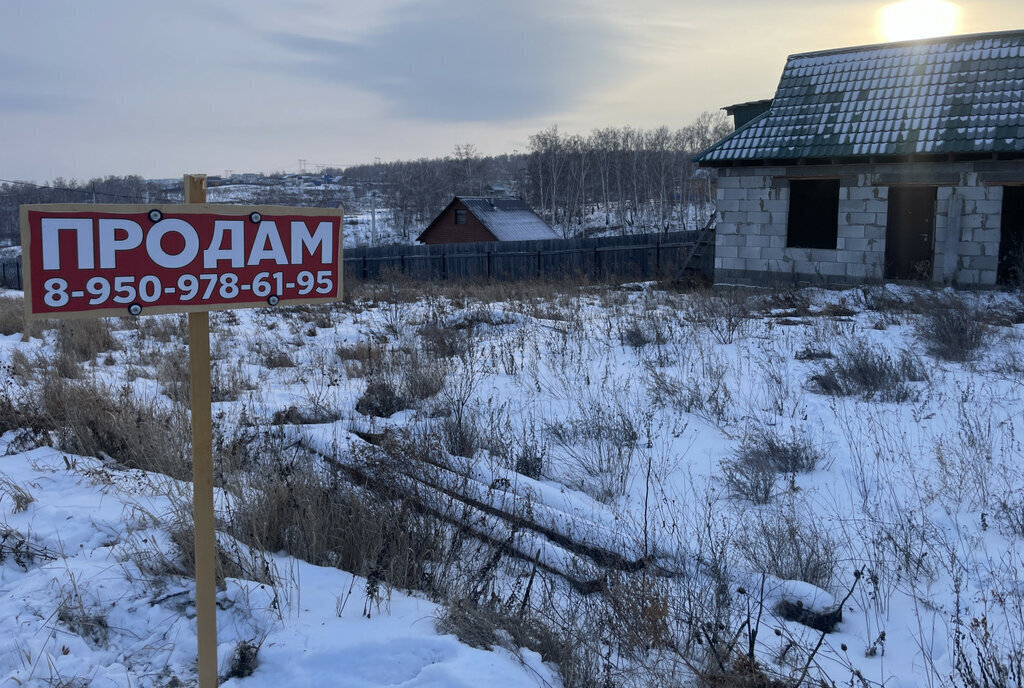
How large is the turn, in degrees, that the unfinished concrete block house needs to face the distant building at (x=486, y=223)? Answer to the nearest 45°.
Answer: approximately 135° to its right

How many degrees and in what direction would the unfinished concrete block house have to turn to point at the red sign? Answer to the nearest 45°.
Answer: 0° — it already faces it

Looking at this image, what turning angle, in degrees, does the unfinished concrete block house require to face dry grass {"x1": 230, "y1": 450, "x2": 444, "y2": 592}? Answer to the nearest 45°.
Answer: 0° — it already faces it

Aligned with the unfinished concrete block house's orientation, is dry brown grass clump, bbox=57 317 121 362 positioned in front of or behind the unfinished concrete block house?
in front

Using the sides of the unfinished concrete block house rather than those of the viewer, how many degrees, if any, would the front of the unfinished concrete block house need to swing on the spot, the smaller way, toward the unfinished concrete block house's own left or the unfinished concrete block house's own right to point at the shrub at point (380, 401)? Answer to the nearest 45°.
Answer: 0° — it already faces it

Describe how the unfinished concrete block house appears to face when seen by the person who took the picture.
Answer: facing the viewer

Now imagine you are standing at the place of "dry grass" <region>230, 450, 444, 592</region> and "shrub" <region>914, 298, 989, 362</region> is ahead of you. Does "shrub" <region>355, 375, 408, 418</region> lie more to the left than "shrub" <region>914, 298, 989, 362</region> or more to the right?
left

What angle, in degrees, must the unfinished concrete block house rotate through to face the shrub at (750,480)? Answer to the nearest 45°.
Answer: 0° — it already faces it

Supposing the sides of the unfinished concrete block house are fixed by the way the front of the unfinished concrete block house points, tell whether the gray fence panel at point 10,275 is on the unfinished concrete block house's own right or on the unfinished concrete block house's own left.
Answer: on the unfinished concrete block house's own right

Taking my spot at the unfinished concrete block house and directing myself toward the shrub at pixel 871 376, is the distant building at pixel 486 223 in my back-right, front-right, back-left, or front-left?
back-right

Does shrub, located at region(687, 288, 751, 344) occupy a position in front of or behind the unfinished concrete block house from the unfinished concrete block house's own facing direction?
in front

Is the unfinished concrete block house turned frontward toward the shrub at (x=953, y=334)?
yes

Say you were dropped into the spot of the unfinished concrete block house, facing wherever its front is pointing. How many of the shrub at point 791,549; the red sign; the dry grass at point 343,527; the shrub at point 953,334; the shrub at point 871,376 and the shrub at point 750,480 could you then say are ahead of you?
6

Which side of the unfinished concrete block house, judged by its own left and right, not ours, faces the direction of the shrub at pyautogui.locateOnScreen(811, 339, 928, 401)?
front
